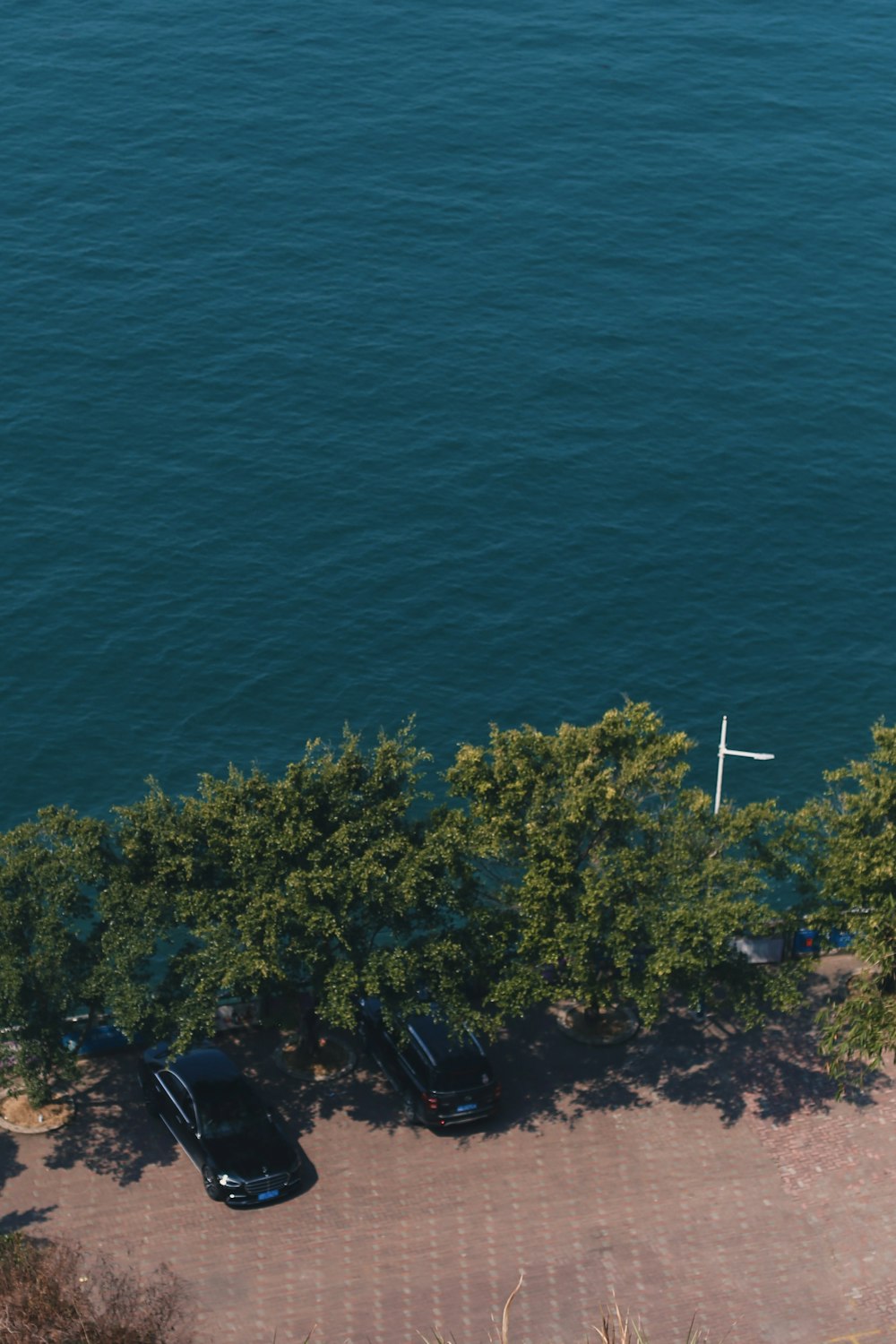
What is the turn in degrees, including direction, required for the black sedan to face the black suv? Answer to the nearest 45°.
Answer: approximately 45° to its left

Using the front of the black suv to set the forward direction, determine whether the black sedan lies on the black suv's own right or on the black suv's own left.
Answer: on the black suv's own left

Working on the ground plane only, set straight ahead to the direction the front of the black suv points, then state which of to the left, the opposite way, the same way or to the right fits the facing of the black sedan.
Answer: the opposite way

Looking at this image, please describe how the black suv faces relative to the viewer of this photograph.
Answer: facing away from the viewer and to the left of the viewer

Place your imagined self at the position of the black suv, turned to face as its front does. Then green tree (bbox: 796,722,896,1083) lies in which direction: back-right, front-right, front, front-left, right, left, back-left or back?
back-right

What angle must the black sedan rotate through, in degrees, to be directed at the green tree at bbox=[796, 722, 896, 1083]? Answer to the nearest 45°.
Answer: approximately 45° to its left

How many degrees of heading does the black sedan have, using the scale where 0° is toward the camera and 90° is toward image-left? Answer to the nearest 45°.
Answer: approximately 315°

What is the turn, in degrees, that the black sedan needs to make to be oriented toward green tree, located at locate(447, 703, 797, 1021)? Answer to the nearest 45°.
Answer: approximately 45° to its left

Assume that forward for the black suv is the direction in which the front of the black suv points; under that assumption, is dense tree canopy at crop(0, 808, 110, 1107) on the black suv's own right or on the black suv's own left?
on the black suv's own left
